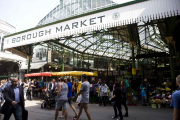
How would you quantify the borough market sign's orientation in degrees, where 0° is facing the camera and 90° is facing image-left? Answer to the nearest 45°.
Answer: approximately 45°

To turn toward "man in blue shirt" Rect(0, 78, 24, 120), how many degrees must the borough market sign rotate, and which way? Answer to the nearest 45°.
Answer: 0° — it already faces them
